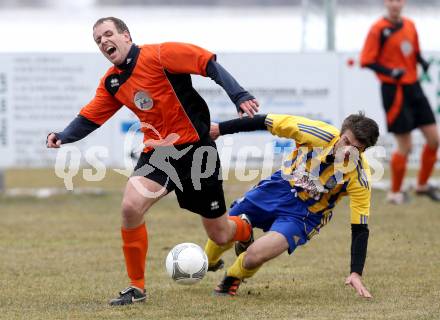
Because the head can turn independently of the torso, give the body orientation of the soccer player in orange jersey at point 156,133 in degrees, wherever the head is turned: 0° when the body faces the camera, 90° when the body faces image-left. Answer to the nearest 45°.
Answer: approximately 45°

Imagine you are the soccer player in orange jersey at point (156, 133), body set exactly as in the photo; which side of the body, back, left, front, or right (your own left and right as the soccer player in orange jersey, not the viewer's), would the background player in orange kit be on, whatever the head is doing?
back

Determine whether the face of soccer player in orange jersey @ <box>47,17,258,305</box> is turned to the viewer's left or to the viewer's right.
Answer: to the viewer's left

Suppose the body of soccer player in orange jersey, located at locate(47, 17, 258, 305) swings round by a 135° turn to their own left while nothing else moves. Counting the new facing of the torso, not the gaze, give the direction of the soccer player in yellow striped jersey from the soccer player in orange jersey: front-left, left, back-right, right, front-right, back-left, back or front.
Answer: front
